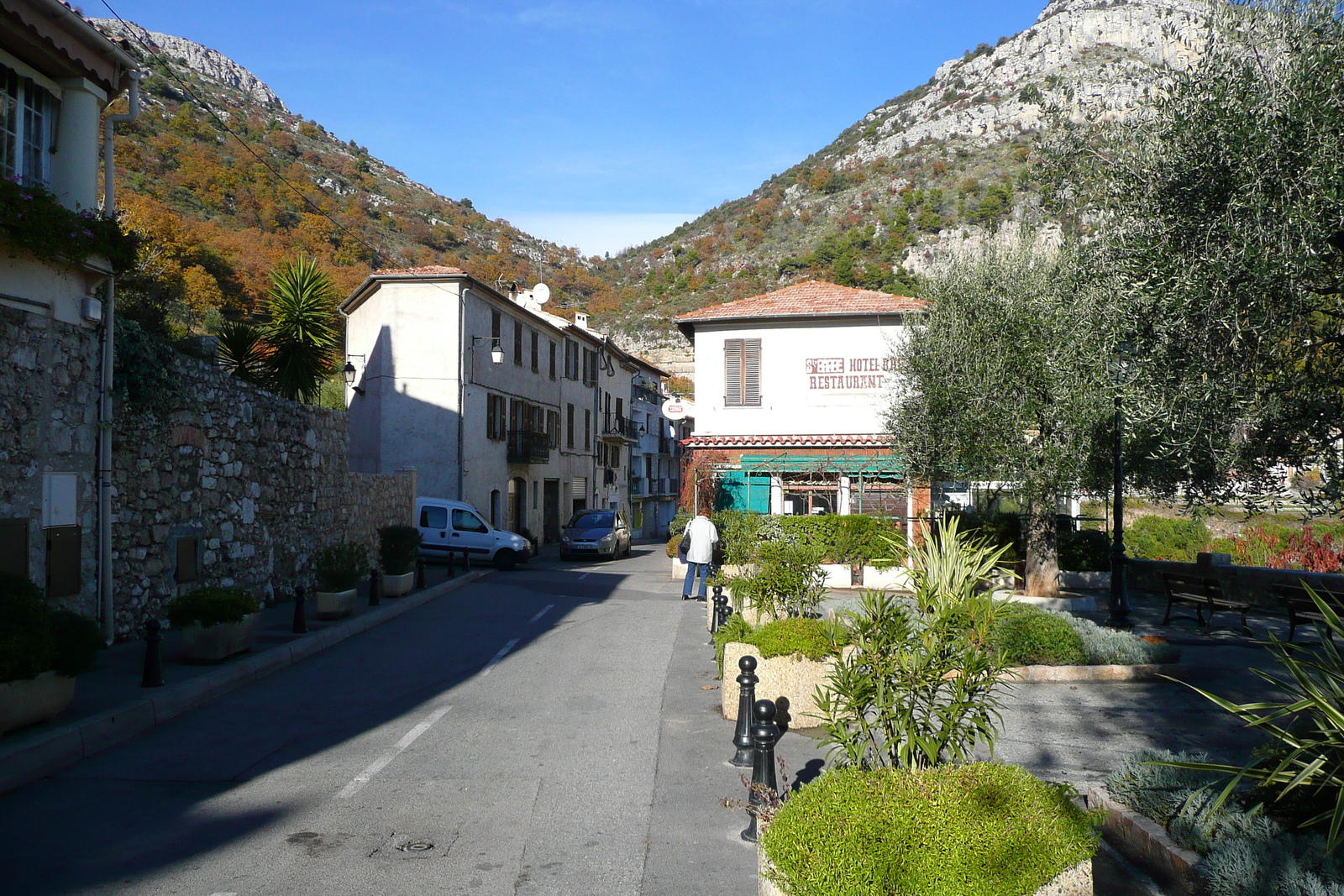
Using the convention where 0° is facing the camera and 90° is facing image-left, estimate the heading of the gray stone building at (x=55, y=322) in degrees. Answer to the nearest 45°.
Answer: approximately 315°

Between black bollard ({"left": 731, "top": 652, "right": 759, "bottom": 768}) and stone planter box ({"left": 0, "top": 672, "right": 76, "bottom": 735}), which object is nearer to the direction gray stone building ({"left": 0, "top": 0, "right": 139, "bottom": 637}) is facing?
the black bollard

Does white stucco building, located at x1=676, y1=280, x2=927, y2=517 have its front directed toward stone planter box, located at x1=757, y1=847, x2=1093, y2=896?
yes

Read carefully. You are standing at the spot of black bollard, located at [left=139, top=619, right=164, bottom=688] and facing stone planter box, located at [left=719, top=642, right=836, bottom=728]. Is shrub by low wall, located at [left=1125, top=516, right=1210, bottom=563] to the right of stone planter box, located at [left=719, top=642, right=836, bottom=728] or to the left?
left

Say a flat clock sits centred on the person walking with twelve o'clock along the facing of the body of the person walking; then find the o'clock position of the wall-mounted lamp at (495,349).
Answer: The wall-mounted lamp is roughly at 11 o'clock from the person walking.

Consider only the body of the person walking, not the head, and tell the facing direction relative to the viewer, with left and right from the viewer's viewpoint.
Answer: facing away from the viewer

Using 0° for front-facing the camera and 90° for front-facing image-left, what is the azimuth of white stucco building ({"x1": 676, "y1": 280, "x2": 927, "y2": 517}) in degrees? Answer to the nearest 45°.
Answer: approximately 0°

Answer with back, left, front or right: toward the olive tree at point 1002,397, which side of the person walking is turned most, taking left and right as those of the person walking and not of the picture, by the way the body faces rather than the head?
right

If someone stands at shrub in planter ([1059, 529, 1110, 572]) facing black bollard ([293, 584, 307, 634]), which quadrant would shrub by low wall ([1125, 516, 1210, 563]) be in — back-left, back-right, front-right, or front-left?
back-right
